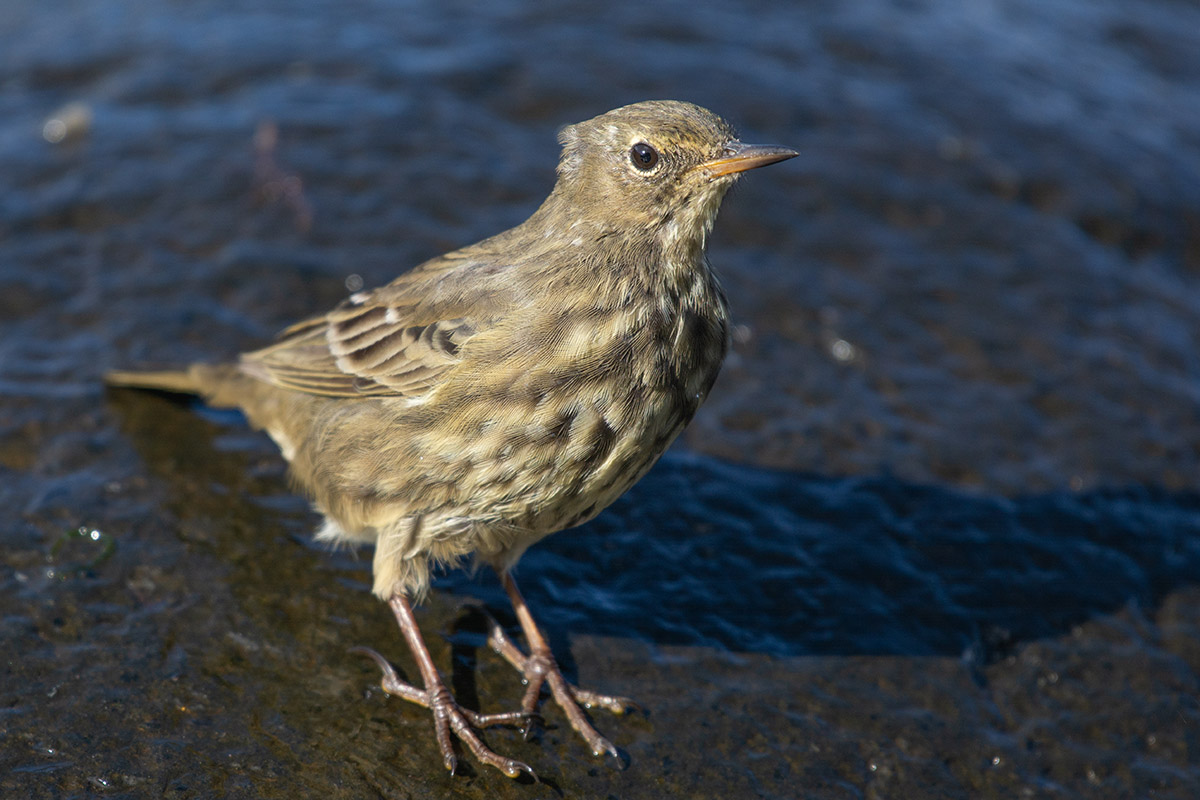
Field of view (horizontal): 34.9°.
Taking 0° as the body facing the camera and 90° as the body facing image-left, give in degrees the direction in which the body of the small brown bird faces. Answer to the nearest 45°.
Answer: approximately 315°
